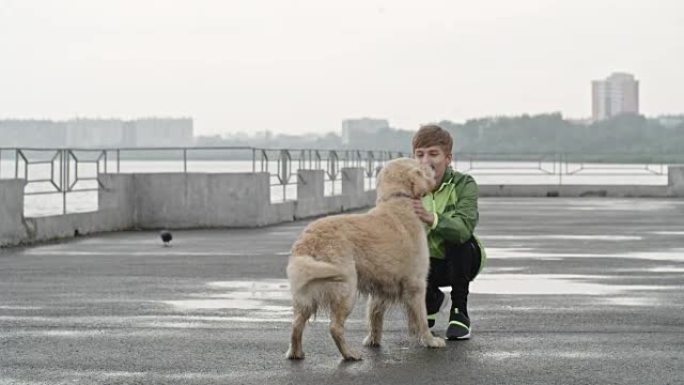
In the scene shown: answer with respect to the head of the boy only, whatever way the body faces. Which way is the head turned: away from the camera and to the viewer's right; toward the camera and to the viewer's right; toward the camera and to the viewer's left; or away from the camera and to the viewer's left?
toward the camera and to the viewer's left

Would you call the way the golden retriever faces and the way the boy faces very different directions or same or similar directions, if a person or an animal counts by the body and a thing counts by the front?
very different directions

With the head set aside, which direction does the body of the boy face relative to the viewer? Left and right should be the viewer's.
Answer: facing the viewer and to the left of the viewer

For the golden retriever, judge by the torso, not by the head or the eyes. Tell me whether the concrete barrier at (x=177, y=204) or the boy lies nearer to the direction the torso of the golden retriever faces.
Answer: the boy

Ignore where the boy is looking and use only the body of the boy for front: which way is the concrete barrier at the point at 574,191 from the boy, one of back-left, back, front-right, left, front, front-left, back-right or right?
back-right

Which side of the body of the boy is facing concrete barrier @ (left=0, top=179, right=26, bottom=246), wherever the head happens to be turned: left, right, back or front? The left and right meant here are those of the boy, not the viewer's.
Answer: right

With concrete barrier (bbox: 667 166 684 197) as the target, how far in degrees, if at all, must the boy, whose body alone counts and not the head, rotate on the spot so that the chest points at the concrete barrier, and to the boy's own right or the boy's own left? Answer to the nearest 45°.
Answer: approximately 135° to the boy's own right

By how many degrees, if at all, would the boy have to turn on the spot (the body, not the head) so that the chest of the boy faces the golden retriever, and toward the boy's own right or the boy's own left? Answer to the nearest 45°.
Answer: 0° — they already face it

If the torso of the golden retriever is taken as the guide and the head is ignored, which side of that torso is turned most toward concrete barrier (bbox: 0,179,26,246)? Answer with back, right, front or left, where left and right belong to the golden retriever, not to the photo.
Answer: left

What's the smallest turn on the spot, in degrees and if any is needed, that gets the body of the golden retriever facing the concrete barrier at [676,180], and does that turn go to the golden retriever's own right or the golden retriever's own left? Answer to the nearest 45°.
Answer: approximately 45° to the golden retriever's own left

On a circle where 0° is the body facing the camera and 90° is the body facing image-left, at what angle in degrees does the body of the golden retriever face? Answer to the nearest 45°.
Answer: approximately 225°
